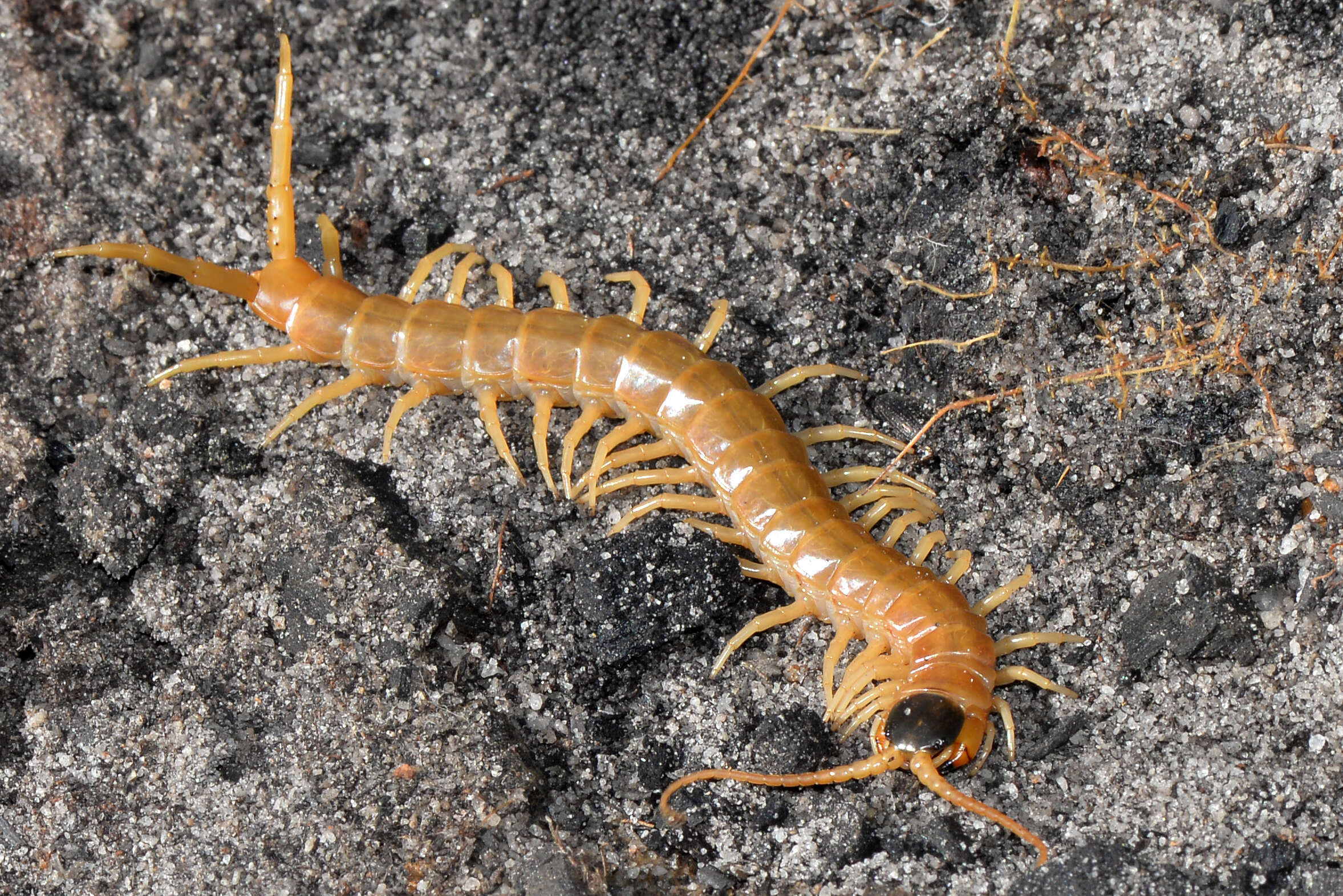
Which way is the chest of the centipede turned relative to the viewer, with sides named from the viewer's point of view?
facing the viewer and to the right of the viewer
